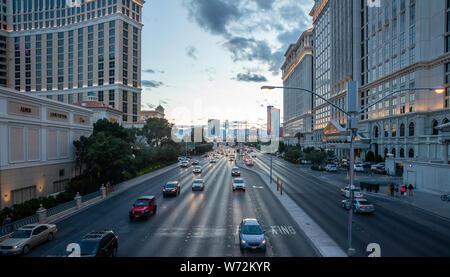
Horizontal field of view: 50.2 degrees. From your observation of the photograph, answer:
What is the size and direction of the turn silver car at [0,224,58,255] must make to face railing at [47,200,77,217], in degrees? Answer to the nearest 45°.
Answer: approximately 135° to its right

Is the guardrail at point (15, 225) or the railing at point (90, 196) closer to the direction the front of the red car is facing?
the guardrail

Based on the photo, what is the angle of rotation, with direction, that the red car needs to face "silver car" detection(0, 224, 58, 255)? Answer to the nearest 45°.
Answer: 0° — it already faces it

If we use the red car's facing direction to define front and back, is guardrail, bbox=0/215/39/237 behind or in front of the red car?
in front

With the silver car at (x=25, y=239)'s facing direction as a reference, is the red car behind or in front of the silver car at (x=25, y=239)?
behind

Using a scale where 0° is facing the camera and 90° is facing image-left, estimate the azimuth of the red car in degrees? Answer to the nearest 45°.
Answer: approximately 45°
